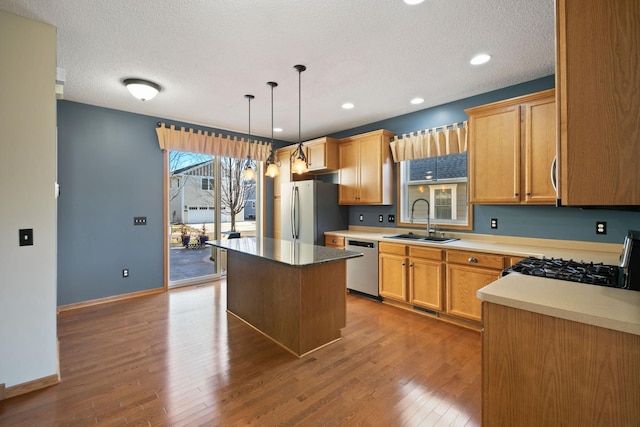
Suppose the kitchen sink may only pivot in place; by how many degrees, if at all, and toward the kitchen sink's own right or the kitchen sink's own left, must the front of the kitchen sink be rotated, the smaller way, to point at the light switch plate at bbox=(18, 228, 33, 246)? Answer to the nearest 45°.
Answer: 0° — it already faces it

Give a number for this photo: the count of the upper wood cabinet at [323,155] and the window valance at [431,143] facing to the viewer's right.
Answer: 0

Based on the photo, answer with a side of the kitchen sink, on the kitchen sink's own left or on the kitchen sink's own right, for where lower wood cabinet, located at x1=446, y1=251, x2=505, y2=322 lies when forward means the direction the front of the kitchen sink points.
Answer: on the kitchen sink's own left

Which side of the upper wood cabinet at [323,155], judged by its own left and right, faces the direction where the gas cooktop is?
left

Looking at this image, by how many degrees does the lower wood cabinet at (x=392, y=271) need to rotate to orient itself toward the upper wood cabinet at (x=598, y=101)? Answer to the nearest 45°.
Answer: approximately 45° to its left

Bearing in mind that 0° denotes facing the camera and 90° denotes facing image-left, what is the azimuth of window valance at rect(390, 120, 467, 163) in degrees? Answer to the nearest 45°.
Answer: approximately 45°

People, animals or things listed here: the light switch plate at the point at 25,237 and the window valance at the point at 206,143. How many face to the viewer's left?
0
